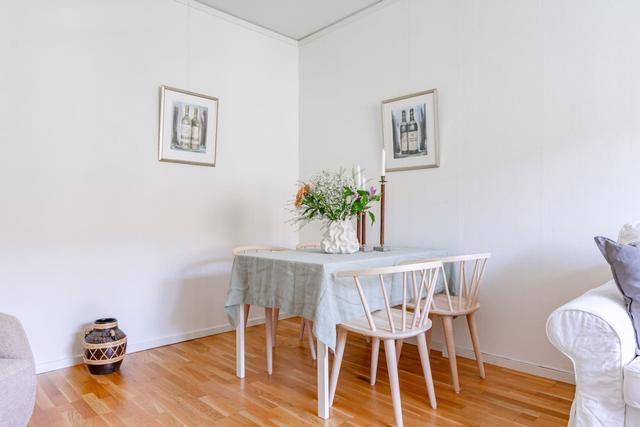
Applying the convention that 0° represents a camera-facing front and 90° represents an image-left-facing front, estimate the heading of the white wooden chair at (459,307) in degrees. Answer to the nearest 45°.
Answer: approximately 135°

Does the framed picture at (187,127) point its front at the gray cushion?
yes

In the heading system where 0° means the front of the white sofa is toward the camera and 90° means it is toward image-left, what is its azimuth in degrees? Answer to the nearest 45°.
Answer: approximately 45°

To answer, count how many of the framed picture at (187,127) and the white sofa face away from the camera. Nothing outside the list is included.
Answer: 0

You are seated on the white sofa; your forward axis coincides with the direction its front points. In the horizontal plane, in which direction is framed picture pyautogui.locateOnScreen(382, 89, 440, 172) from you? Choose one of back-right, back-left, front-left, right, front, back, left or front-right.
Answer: right

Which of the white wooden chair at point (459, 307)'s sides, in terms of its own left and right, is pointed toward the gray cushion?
back

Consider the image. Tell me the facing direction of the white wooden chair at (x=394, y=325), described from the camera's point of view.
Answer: facing away from the viewer and to the left of the viewer

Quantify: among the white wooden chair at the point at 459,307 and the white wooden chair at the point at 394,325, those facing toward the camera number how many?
0

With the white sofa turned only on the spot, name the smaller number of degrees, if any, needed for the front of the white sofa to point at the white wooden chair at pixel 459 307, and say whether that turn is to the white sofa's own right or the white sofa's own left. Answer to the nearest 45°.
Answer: approximately 90° to the white sofa's own right

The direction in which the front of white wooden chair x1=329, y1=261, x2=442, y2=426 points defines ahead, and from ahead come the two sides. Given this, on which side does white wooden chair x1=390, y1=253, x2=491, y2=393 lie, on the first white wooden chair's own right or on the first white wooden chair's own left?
on the first white wooden chair's own right
